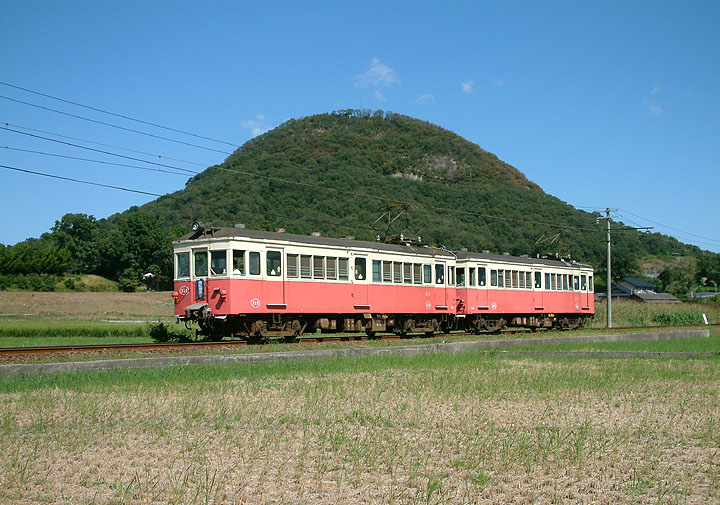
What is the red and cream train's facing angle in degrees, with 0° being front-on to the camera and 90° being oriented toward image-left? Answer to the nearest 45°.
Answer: approximately 45°
